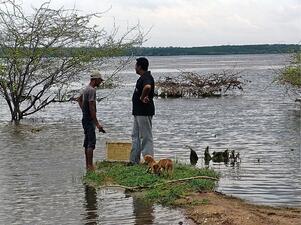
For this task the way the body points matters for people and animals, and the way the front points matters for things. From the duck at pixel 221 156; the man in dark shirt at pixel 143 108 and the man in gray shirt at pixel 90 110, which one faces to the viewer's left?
the man in dark shirt at pixel 143 108

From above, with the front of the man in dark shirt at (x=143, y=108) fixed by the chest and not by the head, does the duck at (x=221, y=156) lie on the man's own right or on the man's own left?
on the man's own right

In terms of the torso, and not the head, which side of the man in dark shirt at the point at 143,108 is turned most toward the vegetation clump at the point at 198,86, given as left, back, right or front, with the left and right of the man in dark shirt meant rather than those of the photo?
right

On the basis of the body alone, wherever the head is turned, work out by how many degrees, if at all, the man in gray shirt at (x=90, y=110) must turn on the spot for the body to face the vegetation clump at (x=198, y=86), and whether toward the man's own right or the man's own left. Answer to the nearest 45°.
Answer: approximately 90° to the man's own left

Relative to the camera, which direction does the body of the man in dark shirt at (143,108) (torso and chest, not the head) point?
to the viewer's left

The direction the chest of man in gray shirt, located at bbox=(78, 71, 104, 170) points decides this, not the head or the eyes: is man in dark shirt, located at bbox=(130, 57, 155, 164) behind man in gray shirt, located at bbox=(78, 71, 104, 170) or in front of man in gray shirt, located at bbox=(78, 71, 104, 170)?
in front

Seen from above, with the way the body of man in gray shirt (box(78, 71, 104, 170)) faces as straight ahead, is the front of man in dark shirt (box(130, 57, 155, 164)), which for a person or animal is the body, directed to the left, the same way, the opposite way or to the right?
the opposite way

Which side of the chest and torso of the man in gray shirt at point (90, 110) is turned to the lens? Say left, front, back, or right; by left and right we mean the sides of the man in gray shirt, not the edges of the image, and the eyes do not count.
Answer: right

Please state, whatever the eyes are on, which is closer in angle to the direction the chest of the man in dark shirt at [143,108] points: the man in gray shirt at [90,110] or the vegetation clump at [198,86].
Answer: the man in gray shirt
